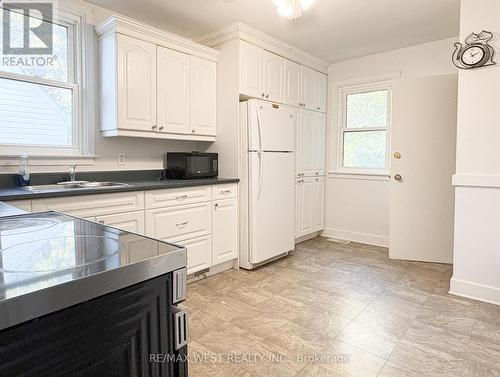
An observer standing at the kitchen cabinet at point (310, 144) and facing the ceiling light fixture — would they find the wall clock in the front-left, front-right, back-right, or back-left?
front-left

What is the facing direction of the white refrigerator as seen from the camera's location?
facing the viewer and to the right of the viewer

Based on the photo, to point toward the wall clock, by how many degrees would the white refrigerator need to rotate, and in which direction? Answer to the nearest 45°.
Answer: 0° — it already faces it

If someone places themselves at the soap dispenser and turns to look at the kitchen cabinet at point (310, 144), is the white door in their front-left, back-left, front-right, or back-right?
front-right

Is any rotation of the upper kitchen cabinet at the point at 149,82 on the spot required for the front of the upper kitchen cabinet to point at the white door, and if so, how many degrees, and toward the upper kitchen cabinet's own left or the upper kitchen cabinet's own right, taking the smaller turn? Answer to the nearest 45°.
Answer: approximately 45° to the upper kitchen cabinet's own left

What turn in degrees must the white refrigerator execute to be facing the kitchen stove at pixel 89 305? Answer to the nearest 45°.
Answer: approximately 45° to its right

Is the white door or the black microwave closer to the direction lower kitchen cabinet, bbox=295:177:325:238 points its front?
the white door

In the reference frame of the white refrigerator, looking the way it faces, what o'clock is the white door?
The white door is roughly at 10 o'clock from the white refrigerator.

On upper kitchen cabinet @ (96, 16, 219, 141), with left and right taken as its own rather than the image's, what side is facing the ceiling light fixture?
front

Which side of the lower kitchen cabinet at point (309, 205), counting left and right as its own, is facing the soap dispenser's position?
right

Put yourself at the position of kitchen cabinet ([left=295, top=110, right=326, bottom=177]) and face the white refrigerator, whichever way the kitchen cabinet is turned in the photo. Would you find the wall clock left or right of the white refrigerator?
left

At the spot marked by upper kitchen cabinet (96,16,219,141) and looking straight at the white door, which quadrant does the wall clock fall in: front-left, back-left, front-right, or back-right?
front-right
